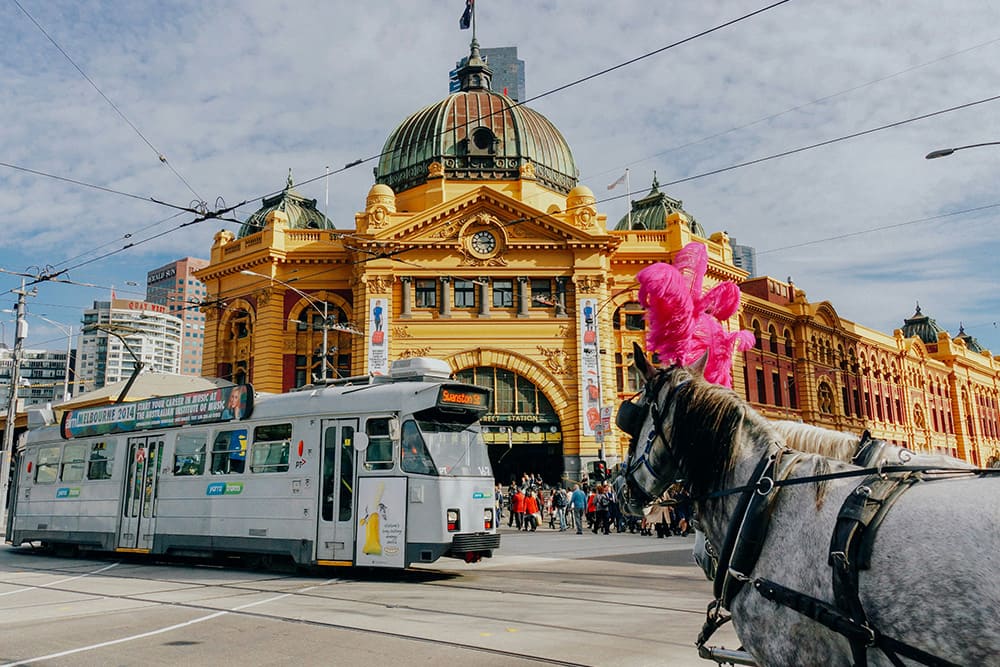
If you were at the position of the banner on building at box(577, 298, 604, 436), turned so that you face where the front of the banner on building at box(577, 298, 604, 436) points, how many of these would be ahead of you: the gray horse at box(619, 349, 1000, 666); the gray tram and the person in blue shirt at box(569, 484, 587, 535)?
3

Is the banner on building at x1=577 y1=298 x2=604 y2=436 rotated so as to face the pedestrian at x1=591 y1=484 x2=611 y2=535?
yes

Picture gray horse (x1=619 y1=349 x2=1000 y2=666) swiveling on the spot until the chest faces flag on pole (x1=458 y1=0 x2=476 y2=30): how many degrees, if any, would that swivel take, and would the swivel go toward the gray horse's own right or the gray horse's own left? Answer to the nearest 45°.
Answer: approximately 45° to the gray horse's own right

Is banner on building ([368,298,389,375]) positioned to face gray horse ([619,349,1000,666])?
yes

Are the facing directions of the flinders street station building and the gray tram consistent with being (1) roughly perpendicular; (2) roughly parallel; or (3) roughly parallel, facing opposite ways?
roughly perpendicular

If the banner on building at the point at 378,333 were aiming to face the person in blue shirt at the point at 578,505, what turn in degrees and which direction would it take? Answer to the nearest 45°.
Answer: approximately 45° to its left

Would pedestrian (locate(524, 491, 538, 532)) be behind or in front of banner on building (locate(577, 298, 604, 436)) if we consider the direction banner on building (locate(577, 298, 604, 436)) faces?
in front

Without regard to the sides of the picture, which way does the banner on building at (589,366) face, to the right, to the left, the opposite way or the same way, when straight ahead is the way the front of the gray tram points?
to the right

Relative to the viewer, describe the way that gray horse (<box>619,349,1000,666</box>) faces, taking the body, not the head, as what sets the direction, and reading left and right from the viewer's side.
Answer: facing to the left of the viewer

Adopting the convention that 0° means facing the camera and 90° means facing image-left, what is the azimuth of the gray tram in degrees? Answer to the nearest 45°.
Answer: approximately 315°

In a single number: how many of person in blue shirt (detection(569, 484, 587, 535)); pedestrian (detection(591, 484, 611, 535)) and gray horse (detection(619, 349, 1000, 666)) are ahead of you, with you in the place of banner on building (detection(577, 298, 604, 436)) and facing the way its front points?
3

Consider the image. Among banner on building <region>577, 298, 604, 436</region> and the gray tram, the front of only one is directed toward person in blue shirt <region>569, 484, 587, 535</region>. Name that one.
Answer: the banner on building
